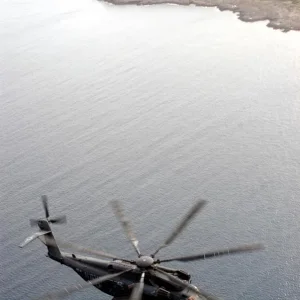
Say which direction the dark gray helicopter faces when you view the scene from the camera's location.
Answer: facing the viewer and to the right of the viewer
